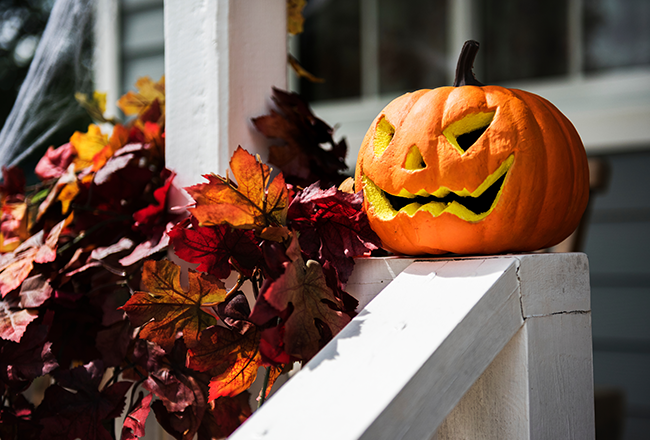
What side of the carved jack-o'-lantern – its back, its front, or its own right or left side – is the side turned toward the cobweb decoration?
right

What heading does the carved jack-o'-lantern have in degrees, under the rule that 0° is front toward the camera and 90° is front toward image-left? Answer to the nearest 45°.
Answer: approximately 45°
